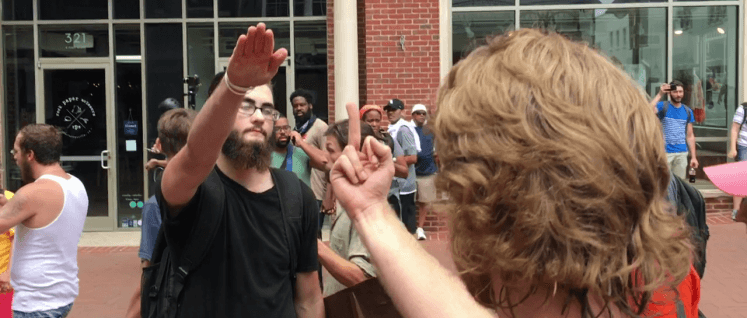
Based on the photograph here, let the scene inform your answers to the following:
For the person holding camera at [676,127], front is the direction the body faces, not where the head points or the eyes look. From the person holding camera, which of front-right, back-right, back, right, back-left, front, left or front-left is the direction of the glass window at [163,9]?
right

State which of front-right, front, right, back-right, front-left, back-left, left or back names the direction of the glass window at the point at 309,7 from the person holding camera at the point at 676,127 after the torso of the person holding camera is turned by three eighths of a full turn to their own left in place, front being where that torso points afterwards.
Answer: back-left

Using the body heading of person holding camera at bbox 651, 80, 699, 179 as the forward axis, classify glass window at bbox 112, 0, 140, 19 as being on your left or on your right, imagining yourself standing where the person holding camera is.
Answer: on your right

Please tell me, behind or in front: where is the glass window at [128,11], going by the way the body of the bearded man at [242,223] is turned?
behind

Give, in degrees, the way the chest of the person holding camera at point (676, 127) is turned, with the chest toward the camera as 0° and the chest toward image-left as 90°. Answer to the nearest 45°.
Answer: approximately 0°

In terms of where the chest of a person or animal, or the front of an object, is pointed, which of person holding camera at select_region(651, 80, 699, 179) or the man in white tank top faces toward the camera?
the person holding camera

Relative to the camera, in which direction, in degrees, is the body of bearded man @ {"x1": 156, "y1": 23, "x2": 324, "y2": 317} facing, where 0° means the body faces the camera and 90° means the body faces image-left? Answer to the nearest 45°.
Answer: approximately 315°

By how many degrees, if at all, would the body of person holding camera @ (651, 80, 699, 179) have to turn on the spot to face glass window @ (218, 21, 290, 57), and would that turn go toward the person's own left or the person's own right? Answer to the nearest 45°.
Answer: approximately 90° to the person's own right

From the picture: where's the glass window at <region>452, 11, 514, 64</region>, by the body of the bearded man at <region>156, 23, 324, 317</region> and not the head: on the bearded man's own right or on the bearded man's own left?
on the bearded man's own left

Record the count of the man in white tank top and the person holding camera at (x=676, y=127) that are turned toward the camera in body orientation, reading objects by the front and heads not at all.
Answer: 1
